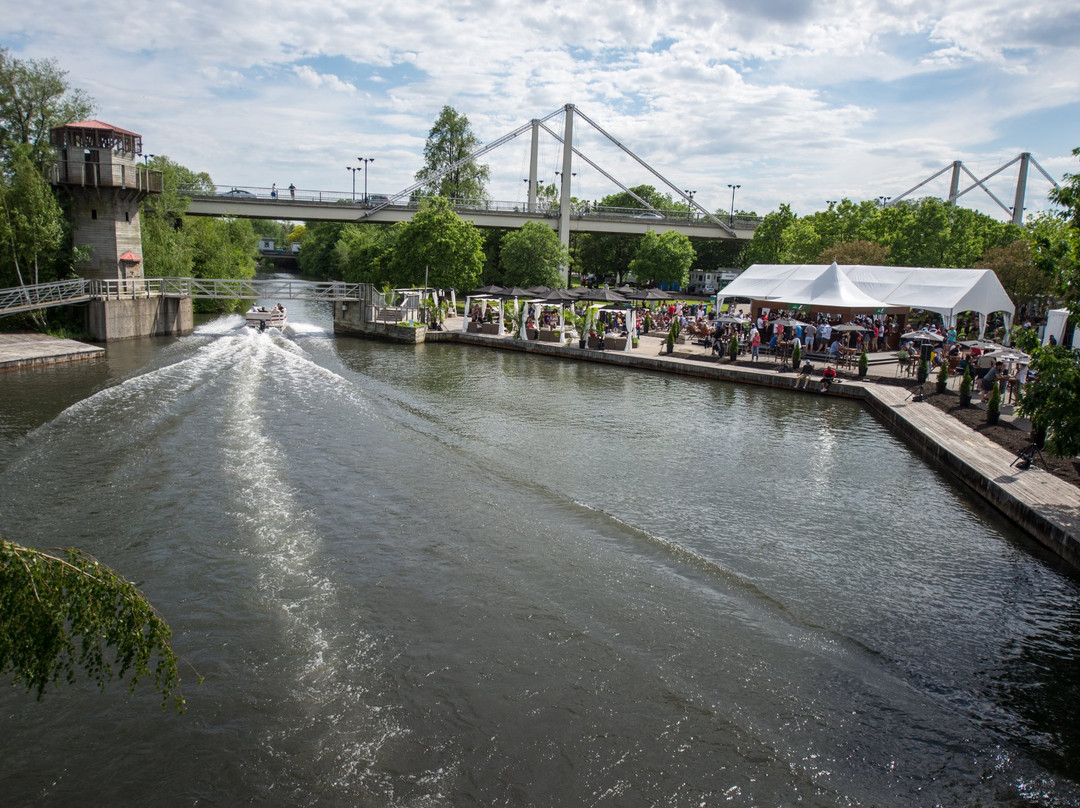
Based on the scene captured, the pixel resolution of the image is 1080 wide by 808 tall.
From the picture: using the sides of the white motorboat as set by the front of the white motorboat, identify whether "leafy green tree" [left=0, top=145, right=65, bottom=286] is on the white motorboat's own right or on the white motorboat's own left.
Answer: on the white motorboat's own left

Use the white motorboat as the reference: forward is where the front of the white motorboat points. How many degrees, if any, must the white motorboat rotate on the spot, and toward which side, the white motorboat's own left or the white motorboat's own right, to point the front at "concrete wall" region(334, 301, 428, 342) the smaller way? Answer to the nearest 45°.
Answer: approximately 135° to the white motorboat's own right

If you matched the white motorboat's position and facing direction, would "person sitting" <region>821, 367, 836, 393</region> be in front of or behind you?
behind

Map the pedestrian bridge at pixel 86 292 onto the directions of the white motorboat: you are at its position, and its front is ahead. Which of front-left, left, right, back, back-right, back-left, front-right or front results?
back-left

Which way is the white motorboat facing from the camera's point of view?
away from the camera

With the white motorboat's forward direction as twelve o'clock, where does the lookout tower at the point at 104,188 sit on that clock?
The lookout tower is roughly at 8 o'clock from the white motorboat.

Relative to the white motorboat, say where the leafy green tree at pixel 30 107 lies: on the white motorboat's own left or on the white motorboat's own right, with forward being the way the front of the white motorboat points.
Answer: on the white motorboat's own left

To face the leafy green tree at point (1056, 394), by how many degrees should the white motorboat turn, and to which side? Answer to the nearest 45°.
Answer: approximately 180°

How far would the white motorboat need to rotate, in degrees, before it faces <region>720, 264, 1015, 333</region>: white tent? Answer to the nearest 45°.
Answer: approximately 135° to its right

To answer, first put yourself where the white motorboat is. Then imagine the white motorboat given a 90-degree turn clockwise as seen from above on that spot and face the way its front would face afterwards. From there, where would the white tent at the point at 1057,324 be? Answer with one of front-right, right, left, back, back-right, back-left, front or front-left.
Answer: front-right
